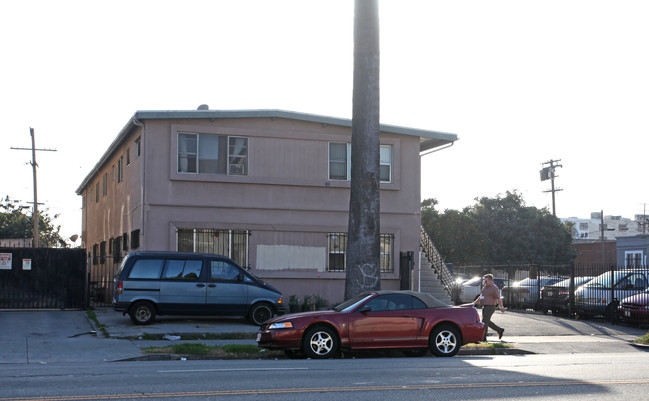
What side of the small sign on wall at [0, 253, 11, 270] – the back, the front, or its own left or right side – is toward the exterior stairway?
left

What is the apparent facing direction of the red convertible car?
to the viewer's left

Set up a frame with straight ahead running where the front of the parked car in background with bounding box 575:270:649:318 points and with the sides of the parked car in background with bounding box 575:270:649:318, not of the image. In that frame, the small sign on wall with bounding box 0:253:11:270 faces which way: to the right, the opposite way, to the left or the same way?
to the left

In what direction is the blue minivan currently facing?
to the viewer's right

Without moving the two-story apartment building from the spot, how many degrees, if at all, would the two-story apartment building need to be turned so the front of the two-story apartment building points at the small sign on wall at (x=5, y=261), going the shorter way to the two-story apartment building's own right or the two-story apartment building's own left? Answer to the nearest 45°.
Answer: approximately 90° to the two-story apartment building's own right

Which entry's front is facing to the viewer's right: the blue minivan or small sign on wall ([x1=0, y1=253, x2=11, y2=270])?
the blue minivan

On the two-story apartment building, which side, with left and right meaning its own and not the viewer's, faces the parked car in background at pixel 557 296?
left

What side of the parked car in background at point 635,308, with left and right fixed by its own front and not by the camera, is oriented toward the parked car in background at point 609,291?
right

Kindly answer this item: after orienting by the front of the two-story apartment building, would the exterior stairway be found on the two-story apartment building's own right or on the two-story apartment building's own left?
on the two-story apartment building's own left

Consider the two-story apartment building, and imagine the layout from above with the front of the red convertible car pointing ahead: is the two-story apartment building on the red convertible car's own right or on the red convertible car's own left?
on the red convertible car's own right

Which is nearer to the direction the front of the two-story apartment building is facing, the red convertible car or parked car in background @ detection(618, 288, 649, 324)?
the red convertible car

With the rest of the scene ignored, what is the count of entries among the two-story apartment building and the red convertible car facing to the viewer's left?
1

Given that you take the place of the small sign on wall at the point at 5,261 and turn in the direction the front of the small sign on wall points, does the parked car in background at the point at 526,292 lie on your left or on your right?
on your left
